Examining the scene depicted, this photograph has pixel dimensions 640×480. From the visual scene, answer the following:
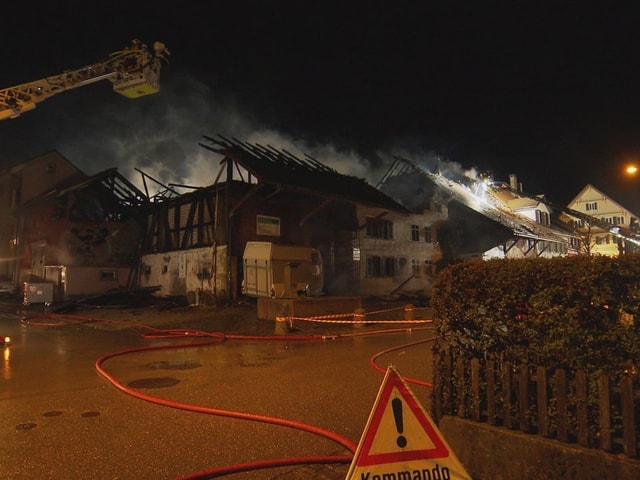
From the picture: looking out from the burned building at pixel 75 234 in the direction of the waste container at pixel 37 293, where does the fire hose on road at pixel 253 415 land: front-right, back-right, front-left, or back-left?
front-left

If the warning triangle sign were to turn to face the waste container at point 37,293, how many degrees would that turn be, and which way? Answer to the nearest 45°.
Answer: approximately 135° to its right

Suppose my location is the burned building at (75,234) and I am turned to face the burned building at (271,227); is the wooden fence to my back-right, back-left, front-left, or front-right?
front-right

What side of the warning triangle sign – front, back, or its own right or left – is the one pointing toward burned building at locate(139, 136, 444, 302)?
back

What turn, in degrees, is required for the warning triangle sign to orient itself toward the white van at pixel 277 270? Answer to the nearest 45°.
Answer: approximately 180°

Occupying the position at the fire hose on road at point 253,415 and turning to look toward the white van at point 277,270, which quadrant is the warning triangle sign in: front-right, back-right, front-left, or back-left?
back-right

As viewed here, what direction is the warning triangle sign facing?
toward the camera

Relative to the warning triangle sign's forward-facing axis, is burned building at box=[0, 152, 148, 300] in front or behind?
behind

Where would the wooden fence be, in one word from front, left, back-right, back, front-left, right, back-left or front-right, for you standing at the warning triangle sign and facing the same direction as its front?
back-left

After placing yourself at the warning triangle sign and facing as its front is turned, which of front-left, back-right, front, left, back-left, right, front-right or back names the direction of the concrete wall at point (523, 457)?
back-left

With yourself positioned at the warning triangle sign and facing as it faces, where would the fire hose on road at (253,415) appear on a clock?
The fire hose on road is roughly at 5 o'clock from the warning triangle sign.
